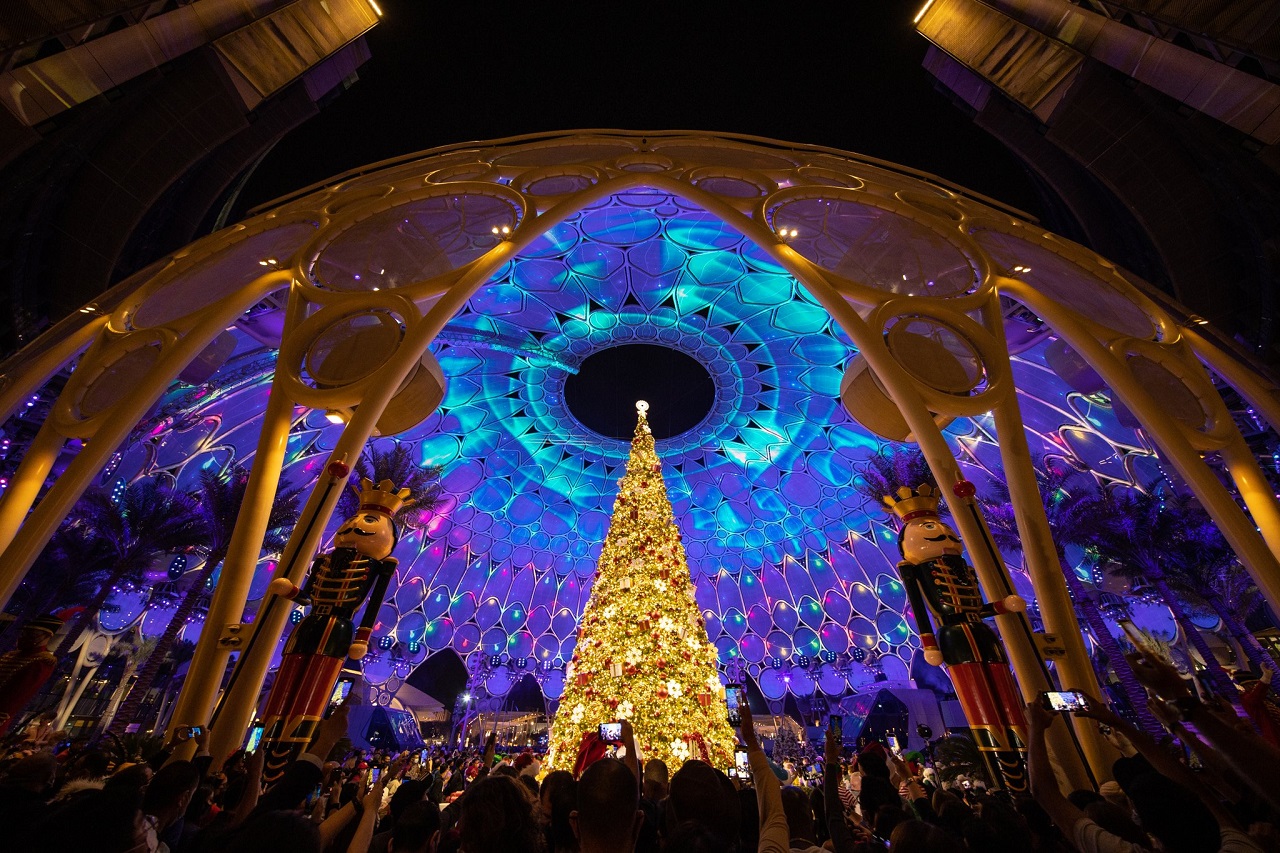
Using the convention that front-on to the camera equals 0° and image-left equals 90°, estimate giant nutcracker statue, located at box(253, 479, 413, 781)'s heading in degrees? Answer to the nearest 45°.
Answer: approximately 45°

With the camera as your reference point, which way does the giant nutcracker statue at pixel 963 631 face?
facing the viewer and to the right of the viewer

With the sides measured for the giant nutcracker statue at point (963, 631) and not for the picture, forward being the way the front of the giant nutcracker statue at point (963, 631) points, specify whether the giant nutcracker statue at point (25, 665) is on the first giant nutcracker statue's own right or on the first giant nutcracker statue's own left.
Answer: on the first giant nutcracker statue's own right

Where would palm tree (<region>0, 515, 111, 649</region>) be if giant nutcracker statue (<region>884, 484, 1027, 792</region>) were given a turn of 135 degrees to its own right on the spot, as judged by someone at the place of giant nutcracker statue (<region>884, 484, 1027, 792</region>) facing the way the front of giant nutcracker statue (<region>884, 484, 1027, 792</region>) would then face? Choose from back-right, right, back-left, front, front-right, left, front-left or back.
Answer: front

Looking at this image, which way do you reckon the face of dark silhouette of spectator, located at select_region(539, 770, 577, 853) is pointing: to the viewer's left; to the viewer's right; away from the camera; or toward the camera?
away from the camera

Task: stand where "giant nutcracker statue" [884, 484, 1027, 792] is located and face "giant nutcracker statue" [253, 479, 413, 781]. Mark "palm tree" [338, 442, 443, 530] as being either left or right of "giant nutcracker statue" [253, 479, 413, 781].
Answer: right

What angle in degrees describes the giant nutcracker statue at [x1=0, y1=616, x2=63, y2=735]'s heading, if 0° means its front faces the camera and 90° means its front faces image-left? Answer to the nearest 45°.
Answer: approximately 45°

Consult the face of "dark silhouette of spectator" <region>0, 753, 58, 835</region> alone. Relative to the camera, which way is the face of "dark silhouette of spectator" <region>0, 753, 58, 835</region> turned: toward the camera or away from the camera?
away from the camera

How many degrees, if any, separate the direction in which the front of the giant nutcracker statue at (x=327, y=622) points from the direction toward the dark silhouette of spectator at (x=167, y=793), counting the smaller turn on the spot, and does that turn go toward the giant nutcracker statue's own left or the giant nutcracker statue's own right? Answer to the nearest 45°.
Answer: approximately 45° to the giant nutcracker statue's own left

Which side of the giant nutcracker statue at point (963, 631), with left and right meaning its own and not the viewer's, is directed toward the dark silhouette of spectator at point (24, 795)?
front

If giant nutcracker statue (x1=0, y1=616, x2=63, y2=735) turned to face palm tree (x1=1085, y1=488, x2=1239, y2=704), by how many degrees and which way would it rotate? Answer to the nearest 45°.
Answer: approximately 135° to its left

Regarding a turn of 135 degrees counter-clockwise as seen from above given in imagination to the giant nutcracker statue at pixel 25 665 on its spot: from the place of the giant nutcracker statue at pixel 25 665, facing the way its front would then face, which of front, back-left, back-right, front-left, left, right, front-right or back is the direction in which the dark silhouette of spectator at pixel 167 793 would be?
right

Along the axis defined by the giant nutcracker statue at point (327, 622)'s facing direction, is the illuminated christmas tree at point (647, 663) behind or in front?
behind

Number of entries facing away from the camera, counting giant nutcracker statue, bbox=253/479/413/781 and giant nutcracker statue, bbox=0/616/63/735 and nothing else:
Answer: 0
